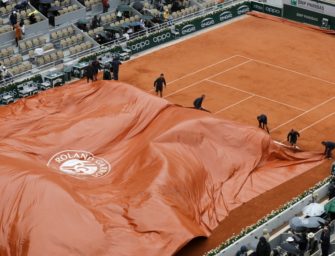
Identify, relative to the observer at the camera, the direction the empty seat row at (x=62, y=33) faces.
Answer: facing the viewer and to the right of the viewer

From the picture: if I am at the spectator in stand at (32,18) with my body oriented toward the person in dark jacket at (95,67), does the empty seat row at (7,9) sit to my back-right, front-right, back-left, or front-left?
back-right

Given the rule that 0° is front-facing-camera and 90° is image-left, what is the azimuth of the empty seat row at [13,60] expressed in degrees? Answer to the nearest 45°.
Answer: approximately 315°

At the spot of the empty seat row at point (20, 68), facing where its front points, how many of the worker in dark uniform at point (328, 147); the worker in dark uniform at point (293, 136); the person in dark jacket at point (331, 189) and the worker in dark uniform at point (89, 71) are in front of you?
4

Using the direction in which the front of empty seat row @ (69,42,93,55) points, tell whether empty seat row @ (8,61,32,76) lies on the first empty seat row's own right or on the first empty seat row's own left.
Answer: on the first empty seat row's own right

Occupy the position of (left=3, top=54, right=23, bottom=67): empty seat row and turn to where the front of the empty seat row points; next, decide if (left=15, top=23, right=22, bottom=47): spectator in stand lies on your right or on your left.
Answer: on your left

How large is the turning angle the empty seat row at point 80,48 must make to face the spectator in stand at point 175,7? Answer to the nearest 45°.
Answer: approximately 90° to its left

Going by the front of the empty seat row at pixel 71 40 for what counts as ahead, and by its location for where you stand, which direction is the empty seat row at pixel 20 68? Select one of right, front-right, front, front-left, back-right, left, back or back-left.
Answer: right
